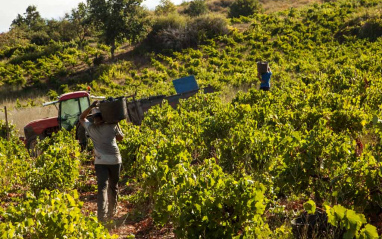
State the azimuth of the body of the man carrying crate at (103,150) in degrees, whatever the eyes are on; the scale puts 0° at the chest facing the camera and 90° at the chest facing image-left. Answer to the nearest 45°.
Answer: approximately 180°

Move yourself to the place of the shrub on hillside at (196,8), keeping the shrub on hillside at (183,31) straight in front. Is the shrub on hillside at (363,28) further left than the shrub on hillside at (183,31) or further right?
left

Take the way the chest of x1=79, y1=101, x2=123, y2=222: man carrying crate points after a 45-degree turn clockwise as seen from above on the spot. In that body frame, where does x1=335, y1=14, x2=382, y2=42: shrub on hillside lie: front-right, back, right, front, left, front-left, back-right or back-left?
front

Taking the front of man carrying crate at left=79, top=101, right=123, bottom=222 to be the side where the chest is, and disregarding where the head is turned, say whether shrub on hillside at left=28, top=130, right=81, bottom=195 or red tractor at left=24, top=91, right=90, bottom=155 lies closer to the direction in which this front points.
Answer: the red tractor

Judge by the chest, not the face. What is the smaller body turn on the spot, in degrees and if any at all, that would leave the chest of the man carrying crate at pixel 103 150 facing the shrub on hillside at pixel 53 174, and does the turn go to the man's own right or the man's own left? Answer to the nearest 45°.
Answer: approximately 45° to the man's own left

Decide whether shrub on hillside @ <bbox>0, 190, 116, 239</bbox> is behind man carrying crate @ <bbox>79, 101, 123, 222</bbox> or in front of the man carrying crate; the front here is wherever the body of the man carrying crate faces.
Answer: behind

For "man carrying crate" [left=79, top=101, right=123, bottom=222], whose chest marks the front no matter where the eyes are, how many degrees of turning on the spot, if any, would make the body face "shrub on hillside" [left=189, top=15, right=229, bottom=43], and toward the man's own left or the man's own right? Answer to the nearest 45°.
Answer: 0° — they already face it

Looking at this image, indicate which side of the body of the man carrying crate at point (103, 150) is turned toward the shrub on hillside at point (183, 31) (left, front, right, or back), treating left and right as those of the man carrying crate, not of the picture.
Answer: front

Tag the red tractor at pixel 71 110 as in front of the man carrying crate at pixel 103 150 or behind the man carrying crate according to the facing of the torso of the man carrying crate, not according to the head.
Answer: in front

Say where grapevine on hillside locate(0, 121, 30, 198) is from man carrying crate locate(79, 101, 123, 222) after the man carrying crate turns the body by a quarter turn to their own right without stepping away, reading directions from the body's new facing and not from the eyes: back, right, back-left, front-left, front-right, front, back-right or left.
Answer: back-left
